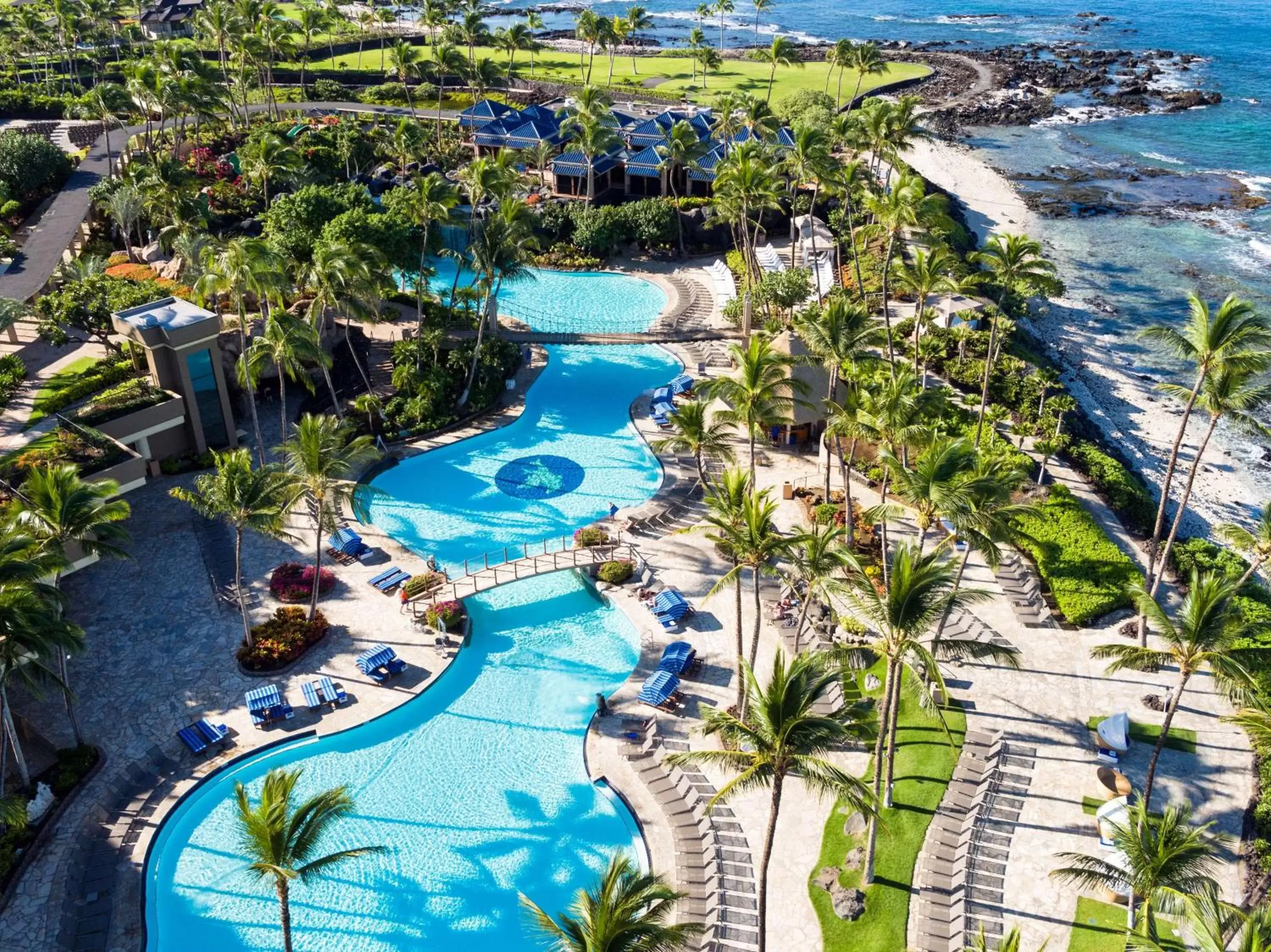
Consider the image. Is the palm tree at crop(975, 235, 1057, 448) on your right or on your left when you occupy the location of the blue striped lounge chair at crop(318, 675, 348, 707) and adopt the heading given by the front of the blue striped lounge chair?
on your left

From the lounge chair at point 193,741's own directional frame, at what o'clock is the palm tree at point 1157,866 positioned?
The palm tree is roughly at 12 o'clock from the lounge chair.

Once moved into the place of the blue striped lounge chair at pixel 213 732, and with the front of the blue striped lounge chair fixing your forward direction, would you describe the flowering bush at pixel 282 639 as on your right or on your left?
on your left

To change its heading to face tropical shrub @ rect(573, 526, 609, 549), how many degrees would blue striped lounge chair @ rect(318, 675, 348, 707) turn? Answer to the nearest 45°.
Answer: approximately 90° to its left

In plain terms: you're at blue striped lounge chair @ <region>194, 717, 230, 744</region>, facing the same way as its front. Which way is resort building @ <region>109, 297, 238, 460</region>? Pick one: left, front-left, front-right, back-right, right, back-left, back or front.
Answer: back-left
